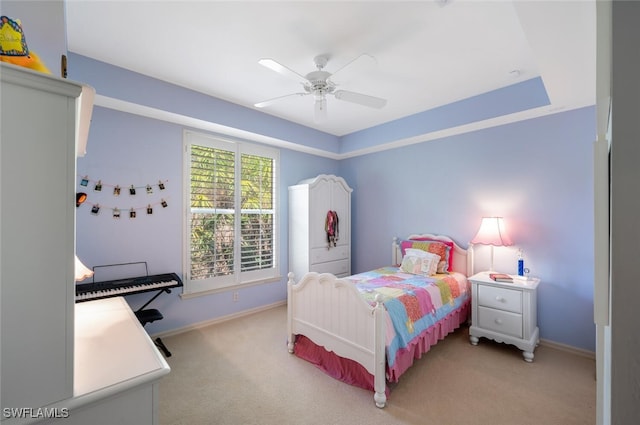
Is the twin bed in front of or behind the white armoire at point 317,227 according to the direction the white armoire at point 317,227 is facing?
in front

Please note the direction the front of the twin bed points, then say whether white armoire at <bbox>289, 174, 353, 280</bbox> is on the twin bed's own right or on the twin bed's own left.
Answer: on the twin bed's own right

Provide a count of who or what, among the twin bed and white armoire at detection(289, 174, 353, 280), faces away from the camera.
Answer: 0

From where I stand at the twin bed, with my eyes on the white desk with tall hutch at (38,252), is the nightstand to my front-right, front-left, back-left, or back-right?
back-left

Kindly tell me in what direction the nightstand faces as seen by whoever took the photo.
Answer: facing the viewer and to the left of the viewer

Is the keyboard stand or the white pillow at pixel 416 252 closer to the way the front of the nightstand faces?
the keyboard stand

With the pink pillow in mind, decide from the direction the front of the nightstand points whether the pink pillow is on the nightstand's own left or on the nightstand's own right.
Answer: on the nightstand's own right

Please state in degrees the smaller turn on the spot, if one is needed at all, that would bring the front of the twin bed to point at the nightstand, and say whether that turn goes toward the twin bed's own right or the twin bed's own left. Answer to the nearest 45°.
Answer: approximately 180°

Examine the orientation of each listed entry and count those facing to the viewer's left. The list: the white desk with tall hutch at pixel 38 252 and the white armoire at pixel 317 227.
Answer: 0

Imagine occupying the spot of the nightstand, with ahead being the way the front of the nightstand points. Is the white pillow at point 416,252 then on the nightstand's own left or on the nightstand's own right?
on the nightstand's own right

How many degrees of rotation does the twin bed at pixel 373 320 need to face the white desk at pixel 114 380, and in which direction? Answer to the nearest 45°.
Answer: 0° — it already faces it

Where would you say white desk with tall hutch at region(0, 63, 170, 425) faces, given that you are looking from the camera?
facing away from the viewer and to the right of the viewer

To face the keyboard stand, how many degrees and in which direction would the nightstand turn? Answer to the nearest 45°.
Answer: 0° — it already faces it
